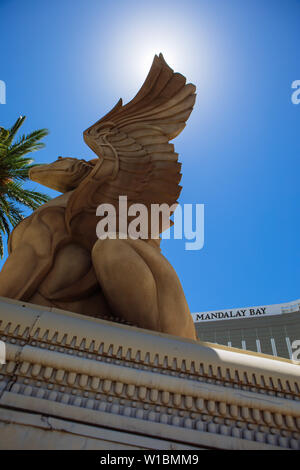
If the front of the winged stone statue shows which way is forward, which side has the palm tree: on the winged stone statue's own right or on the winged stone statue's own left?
on the winged stone statue's own right

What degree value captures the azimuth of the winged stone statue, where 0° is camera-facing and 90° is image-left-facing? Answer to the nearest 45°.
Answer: approximately 90°

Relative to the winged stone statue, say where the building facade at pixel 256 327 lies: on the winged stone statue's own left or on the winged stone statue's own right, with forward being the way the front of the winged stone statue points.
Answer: on the winged stone statue's own right
